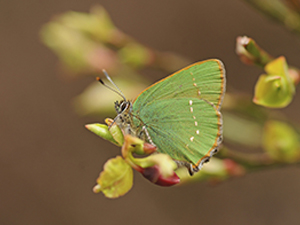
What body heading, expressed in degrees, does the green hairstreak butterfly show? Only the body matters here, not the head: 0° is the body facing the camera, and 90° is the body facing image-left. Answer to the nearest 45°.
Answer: approximately 90°
